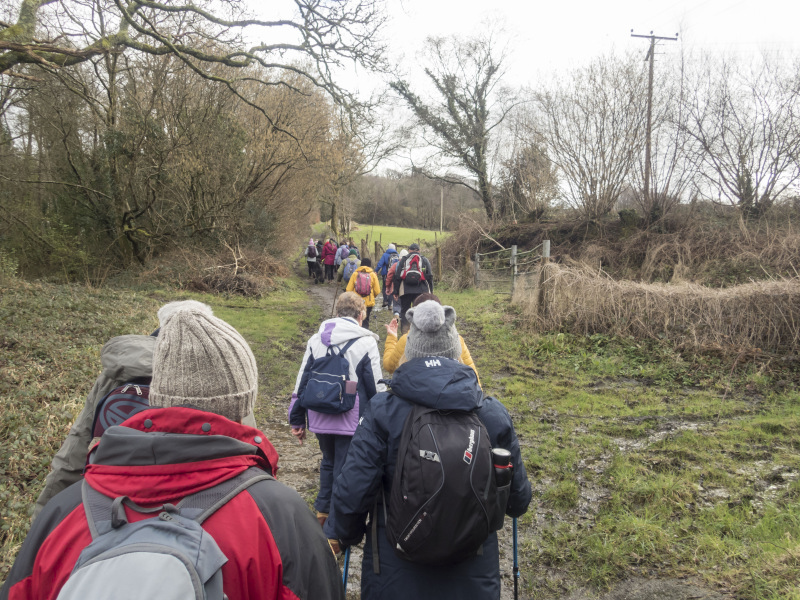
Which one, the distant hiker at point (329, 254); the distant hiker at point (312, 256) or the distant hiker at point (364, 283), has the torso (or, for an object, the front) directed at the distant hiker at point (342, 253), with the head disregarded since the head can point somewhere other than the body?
the distant hiker at point (364, 283)

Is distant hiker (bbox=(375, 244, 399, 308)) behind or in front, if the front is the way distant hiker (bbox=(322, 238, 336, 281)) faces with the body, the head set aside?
behind

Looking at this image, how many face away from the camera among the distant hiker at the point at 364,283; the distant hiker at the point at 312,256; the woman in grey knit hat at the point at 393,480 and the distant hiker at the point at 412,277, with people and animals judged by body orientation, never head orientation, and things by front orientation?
4

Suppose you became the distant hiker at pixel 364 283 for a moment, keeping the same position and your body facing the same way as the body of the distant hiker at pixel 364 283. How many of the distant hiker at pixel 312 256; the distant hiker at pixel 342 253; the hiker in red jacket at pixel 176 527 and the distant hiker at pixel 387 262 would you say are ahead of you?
3

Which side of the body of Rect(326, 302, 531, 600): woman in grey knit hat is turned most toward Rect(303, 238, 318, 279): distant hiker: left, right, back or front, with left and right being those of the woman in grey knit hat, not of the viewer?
front

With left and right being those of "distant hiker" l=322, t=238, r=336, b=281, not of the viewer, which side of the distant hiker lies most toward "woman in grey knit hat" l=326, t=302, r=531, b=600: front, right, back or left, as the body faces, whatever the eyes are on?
back

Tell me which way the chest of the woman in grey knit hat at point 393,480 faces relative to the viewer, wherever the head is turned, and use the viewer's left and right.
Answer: facing away from the viewer

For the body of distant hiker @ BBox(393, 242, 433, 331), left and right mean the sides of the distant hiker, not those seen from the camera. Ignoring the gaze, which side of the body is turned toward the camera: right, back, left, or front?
back

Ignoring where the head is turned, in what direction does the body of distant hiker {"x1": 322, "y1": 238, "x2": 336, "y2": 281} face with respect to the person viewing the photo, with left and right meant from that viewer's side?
facing away from the viewer

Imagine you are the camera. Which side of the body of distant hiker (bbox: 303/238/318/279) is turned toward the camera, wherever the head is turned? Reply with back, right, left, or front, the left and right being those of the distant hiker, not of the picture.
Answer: back

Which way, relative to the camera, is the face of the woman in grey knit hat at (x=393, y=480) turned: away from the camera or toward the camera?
away from the camera

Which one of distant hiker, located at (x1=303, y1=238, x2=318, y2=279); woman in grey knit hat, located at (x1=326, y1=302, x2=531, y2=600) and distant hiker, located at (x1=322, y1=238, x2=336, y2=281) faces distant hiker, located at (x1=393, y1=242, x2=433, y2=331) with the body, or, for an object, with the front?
the woman in grey knit hat

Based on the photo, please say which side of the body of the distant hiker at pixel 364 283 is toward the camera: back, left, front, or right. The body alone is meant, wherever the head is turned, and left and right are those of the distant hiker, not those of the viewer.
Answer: back

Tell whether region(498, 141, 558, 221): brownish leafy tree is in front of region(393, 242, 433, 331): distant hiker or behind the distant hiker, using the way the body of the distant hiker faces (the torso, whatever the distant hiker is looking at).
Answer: in front
